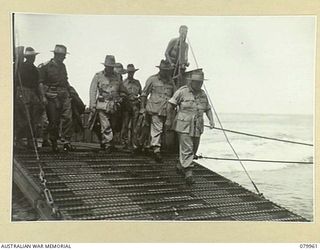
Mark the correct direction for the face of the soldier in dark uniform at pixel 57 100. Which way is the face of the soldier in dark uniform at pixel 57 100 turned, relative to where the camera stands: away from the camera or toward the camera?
toward the camera

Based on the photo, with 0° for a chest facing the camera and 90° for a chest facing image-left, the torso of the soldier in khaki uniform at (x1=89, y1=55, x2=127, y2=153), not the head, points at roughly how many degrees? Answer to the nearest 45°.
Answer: approximately 0°

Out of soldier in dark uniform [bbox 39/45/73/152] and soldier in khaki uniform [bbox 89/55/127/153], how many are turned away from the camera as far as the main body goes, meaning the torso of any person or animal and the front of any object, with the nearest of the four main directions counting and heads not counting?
0

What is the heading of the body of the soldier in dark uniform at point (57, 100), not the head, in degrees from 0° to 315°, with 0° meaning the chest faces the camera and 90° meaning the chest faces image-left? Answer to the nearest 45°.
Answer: approximately 315°
